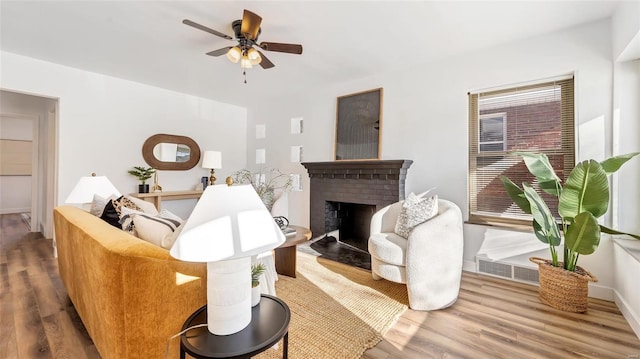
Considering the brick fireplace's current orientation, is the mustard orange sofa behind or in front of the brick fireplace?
in front

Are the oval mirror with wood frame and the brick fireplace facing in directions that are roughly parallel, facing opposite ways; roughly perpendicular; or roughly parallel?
roughly perpendicular

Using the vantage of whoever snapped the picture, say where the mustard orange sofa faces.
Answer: facing away from the viewer and to the right of the viewer

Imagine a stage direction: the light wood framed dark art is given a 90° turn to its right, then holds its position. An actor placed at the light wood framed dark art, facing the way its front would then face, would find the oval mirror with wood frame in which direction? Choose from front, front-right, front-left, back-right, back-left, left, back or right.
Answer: front-left

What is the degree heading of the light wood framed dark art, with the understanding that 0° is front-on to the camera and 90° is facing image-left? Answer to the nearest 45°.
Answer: approximately 45°

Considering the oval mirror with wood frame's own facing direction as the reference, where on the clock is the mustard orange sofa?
The mustard orange sofa is roughly at 12 o'clock from the oval mirror with wood frame.

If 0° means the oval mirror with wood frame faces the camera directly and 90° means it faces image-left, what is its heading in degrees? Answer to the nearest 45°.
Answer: approximately 0°

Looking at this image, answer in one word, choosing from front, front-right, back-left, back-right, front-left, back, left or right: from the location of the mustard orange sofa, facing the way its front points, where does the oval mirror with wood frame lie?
front-left

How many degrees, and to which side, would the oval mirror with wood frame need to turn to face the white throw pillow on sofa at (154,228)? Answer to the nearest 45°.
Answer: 0° — it already faces it

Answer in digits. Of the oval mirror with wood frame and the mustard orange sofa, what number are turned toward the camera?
1

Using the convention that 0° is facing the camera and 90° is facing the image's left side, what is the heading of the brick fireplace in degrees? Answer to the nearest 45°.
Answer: approximately 45°
